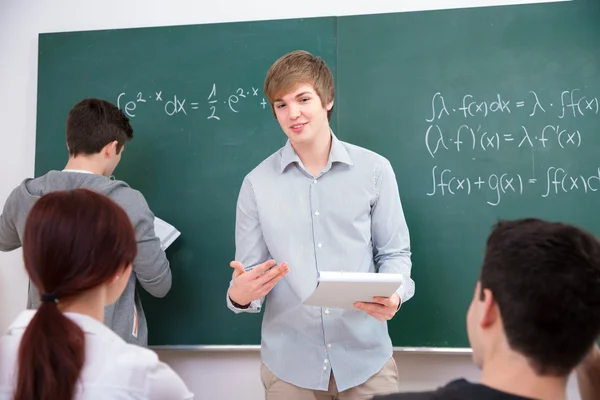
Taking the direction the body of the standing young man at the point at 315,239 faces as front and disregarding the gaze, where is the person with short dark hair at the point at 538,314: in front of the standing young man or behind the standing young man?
in front

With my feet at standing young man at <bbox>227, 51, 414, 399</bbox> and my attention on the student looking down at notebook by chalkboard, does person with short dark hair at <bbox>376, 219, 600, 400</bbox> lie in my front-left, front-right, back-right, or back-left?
back-left

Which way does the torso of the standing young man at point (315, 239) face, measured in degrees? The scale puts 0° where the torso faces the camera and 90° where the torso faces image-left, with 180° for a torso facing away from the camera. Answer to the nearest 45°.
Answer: approximately 0°

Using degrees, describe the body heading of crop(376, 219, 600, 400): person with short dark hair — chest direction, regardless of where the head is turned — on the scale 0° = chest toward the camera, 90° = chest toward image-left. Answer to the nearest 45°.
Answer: approximately 135°

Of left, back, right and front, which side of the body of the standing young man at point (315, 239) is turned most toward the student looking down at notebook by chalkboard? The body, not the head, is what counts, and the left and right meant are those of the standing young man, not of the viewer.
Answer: right

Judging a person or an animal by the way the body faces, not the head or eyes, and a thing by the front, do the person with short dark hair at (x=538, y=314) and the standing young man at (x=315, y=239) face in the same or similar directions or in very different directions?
very different directions

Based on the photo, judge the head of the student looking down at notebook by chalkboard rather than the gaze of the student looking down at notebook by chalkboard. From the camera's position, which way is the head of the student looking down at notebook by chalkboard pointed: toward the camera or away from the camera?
away from the camera

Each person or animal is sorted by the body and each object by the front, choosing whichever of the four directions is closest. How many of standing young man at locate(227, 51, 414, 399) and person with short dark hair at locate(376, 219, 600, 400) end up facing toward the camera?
1

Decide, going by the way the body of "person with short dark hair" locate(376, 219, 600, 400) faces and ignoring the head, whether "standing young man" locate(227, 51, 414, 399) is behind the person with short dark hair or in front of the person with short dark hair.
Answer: in front

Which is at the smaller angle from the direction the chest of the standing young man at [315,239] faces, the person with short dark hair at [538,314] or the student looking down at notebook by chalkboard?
the person with short dark hair

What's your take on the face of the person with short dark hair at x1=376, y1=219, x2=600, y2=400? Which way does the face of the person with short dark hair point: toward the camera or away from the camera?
away from the camera
